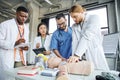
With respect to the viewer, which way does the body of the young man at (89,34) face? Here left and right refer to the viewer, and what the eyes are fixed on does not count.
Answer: facing the viewer and to the left of the viewer

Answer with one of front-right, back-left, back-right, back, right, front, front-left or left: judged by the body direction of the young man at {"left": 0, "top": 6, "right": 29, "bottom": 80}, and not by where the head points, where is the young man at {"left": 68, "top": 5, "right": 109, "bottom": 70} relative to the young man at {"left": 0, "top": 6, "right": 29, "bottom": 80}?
front

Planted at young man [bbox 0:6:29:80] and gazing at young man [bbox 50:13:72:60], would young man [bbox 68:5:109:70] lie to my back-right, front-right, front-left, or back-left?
front-right

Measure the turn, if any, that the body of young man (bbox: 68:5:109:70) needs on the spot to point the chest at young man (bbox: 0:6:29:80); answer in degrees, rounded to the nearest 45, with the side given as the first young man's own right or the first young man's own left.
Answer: approximately 45° to the first young man's own right

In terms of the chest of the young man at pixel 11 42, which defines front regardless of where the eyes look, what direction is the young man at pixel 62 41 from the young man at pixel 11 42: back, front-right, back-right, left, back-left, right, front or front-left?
front-left

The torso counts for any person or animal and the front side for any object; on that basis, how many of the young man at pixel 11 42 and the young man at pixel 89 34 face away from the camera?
0
